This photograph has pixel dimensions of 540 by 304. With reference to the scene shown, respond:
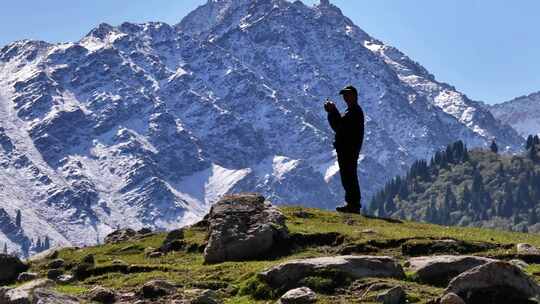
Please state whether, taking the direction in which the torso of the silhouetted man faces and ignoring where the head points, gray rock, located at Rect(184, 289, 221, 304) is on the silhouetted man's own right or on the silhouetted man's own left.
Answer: on the silhouetted man's own left

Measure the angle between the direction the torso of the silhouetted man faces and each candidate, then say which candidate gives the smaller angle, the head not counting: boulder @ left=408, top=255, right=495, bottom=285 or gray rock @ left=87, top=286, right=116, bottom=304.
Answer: the gray rock

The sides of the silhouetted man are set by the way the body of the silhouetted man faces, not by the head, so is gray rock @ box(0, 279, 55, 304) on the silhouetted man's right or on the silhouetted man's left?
on the silhouetted man's left

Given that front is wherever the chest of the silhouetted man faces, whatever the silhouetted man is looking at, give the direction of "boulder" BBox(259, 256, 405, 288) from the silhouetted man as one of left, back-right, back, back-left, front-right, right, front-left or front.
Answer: left

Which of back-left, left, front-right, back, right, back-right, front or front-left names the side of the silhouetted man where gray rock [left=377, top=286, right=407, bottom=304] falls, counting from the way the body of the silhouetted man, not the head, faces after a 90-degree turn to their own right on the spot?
back

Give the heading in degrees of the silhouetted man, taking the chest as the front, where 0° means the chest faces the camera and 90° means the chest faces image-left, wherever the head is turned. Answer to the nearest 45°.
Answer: approximately 90°

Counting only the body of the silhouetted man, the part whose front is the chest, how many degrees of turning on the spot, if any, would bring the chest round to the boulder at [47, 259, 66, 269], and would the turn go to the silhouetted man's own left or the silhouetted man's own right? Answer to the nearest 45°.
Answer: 0° — they already face it

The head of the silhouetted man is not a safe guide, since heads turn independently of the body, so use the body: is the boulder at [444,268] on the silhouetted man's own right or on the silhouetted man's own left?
on the silhouetted man's own left

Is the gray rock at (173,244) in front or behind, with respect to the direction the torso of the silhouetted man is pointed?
in front

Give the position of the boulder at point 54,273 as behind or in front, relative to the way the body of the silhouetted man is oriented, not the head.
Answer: in front

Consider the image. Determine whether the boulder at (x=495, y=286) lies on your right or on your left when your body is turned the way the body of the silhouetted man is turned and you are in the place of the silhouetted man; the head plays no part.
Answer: on your left
